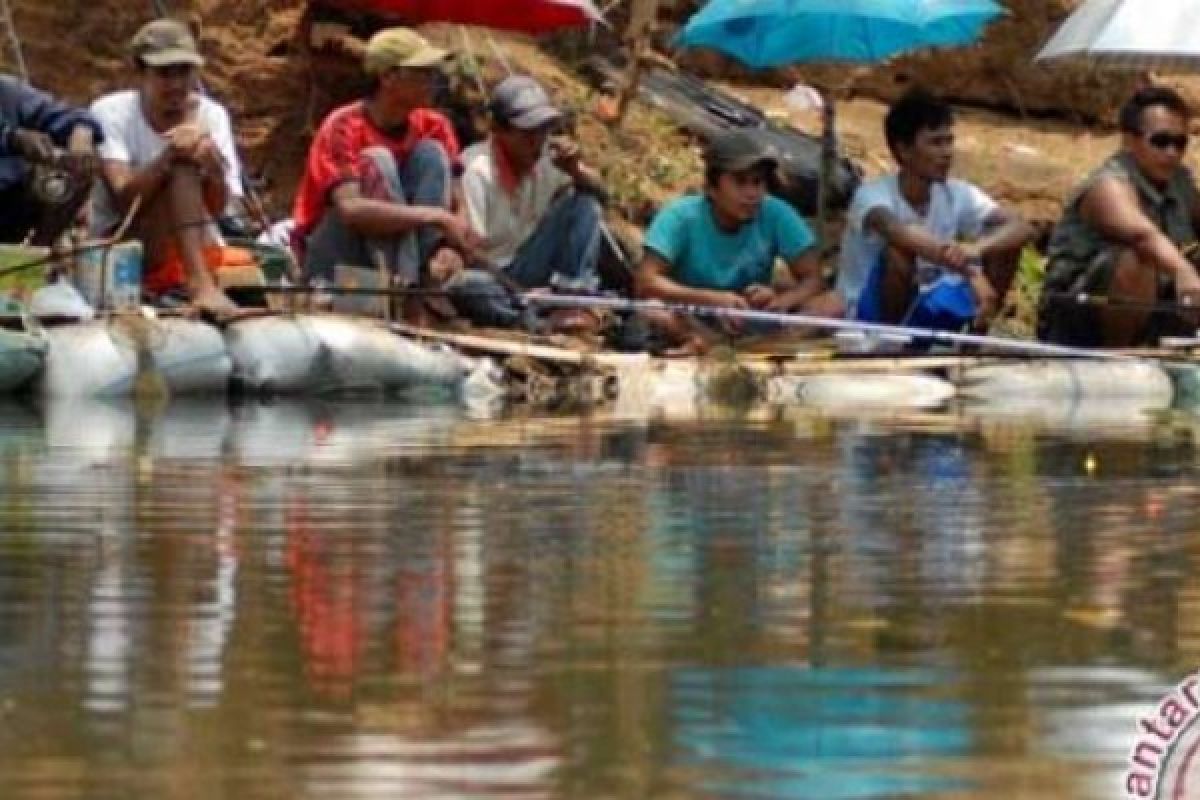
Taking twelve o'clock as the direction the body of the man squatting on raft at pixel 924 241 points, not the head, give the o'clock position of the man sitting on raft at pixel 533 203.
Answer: the man sitting on raft at pixel 533 203 is roughly at 4 o'clock from the man squatting on raft at pixel 924 241.

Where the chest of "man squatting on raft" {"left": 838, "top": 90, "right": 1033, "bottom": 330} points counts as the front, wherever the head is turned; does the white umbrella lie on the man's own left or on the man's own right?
on the man's own left

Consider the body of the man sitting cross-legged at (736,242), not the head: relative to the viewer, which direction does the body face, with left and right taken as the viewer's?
facing the viewer

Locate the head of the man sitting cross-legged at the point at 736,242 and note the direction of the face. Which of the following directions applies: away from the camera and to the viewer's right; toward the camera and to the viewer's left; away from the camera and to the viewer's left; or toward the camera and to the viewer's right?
toward the camera and to the viewer's right

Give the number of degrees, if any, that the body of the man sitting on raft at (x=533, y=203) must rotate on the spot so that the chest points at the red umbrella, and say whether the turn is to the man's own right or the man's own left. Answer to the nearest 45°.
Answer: approximately 135° to the man's own left

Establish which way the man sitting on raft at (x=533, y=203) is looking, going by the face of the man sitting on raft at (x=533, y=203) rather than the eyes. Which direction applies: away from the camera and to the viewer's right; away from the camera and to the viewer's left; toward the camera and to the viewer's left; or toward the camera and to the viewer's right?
toward the camera and to the viewer's right

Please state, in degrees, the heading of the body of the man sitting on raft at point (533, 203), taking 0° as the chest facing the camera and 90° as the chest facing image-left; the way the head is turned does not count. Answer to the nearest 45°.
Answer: approximately 315°

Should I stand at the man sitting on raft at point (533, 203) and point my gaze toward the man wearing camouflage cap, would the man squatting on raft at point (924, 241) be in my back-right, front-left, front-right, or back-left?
back-left

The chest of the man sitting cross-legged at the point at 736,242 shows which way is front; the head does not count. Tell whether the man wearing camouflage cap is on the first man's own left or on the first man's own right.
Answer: on the first man's own right

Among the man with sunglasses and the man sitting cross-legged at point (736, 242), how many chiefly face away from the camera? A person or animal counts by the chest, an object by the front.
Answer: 0
